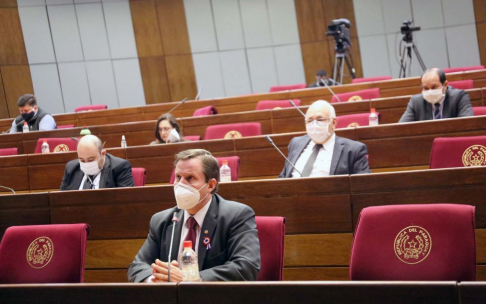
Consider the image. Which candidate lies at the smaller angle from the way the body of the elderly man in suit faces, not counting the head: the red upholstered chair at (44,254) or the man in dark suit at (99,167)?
the red upholstered chair

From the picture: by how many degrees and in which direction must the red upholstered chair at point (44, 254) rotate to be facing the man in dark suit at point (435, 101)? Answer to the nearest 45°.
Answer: approximately 135° to its left

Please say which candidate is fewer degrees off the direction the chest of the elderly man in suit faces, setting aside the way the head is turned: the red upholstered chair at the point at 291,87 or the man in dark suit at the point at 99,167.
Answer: the man in dark suit

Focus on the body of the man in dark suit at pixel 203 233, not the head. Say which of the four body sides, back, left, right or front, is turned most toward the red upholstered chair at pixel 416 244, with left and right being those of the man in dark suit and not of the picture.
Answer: left

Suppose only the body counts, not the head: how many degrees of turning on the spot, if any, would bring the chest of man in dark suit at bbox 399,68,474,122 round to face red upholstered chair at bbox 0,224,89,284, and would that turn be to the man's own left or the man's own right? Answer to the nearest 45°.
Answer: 0° — they already face it

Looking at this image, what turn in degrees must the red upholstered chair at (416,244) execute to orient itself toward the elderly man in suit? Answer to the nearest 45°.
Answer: approximately 180°

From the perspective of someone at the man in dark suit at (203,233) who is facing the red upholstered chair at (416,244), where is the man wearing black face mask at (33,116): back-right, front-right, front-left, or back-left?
back-left

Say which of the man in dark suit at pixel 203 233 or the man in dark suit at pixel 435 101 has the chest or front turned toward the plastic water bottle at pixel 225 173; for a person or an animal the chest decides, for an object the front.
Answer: the man in dark suit at pixel 435 101

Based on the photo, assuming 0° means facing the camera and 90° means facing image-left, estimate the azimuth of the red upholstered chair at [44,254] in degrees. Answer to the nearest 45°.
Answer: approximately 45°

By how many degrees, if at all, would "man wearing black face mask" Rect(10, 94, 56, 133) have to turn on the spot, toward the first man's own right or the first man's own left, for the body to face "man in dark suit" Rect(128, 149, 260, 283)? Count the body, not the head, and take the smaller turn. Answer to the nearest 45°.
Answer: approximately 45° to the first man's own left

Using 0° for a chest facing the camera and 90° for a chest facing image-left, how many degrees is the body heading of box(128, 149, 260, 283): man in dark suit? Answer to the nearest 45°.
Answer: approximately 45°
